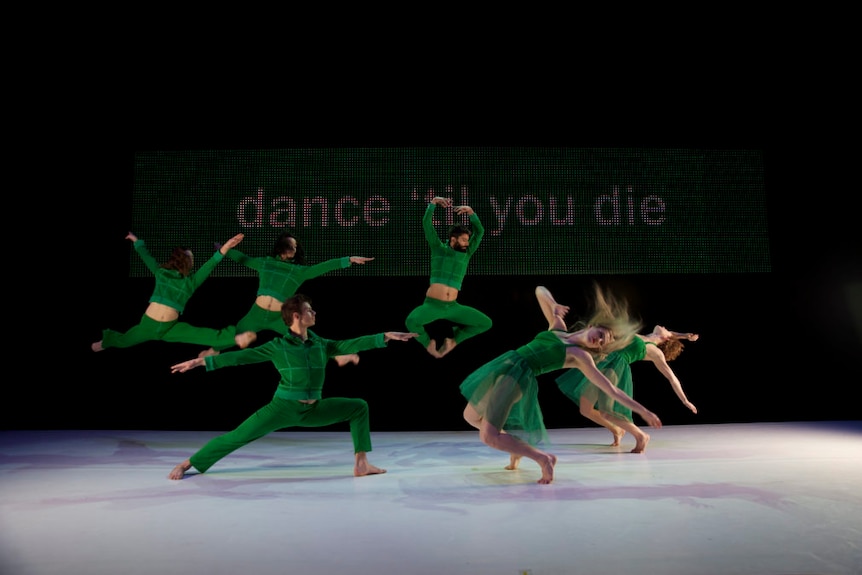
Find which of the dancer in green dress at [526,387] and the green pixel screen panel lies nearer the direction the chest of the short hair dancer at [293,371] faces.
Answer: the dancer in green dress

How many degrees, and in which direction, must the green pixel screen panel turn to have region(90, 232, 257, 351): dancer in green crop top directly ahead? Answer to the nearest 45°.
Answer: approximately 90° to its right

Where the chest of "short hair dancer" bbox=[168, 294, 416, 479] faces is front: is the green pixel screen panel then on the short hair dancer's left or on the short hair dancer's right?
on the short hair dancer's left

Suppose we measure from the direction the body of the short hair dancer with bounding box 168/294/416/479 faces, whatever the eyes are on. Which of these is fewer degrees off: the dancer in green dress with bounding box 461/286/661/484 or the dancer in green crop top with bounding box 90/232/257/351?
the dancer in green dress

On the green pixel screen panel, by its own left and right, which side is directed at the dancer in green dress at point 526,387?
front

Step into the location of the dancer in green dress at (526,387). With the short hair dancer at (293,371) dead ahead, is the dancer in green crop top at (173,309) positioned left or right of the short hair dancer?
right

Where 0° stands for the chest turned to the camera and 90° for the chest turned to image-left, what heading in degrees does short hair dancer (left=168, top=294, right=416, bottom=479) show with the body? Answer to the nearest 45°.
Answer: approximately 315°

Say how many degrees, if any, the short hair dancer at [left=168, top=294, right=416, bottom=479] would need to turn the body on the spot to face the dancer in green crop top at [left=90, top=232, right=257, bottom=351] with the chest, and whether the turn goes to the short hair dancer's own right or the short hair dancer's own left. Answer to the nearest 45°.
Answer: approximately 180°

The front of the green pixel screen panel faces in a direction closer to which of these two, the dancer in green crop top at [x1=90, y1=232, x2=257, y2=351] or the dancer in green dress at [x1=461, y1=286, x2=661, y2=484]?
the dancer in green dress
